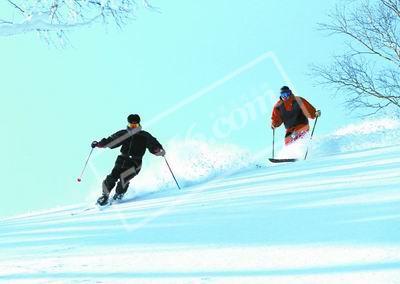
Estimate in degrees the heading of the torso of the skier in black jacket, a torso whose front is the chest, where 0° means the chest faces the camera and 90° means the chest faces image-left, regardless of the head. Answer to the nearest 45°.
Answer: approximately 0°

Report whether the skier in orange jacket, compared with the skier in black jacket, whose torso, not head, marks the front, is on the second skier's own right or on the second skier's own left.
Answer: on the second skier's own left
